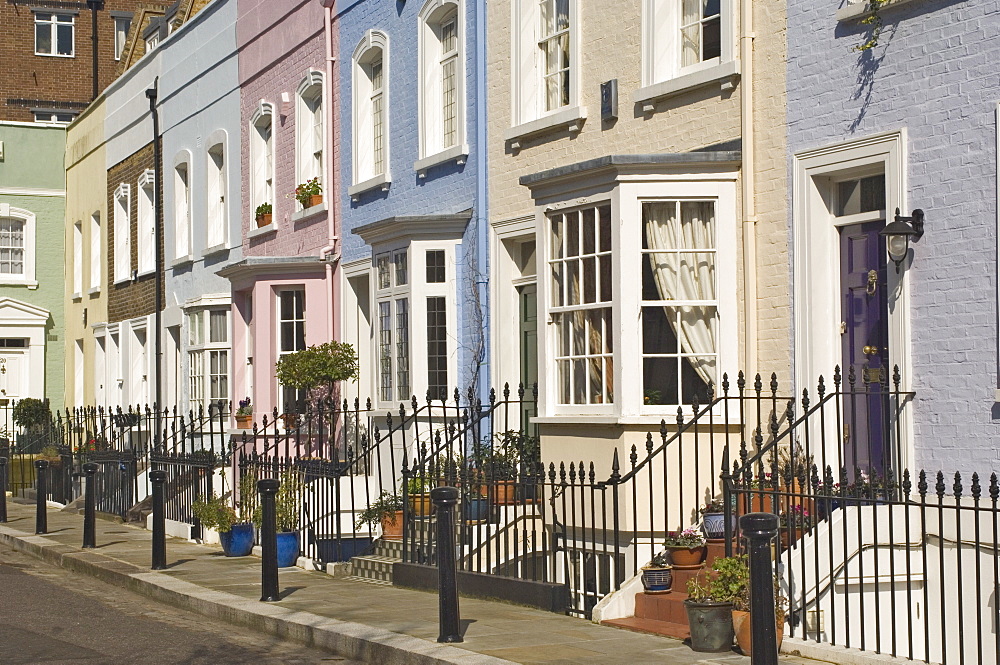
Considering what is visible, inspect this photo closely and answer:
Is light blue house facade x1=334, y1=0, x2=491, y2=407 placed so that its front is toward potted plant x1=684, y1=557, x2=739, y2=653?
no

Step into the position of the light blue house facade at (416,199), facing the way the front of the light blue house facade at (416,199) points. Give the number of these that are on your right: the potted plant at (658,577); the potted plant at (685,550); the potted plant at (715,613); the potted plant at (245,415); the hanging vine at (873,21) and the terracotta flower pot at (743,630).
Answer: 1

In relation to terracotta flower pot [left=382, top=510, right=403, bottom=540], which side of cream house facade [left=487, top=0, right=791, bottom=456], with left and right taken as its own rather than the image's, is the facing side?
right

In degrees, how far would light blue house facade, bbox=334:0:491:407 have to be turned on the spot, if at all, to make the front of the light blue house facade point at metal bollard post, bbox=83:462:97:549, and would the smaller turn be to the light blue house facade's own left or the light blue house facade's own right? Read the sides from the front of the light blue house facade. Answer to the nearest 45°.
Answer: approximately 45° to the light blue house facade's own right

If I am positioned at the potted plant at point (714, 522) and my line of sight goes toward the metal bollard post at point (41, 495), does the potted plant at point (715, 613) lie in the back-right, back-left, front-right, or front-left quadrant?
back-left

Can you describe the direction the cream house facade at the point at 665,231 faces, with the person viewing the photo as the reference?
facing the viewer and to the left of the viewer

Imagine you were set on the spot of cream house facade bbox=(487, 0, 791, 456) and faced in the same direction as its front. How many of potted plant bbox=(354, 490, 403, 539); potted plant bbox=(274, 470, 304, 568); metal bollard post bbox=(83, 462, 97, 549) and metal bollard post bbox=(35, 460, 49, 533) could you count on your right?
4

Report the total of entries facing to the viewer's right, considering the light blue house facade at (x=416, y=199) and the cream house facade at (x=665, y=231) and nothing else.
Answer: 0

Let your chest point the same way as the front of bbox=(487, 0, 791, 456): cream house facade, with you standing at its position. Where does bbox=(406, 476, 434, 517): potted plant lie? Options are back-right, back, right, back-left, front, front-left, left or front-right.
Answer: right

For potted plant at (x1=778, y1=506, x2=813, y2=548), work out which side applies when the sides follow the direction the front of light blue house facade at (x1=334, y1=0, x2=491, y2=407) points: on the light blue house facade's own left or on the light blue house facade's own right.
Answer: on the light blue house facade's own left

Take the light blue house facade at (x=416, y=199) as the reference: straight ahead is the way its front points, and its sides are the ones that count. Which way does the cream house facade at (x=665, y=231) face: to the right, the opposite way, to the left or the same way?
the same way

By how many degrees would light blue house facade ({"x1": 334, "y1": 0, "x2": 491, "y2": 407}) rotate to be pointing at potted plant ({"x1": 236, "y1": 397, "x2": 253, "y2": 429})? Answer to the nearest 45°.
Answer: approximately 90° to its right

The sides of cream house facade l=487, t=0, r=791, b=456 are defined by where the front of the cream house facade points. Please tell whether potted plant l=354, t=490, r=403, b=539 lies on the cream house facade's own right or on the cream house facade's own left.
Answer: on the cream house facade's own right

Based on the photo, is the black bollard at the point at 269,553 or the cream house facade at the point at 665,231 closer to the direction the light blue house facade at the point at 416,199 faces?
the black bollard

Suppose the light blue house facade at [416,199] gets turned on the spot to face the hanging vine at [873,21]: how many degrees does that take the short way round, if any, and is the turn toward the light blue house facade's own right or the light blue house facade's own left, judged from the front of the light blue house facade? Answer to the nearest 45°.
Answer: approximately 90° to the light blue house facade's own left

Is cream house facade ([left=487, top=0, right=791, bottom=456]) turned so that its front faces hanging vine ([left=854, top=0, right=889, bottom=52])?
no
